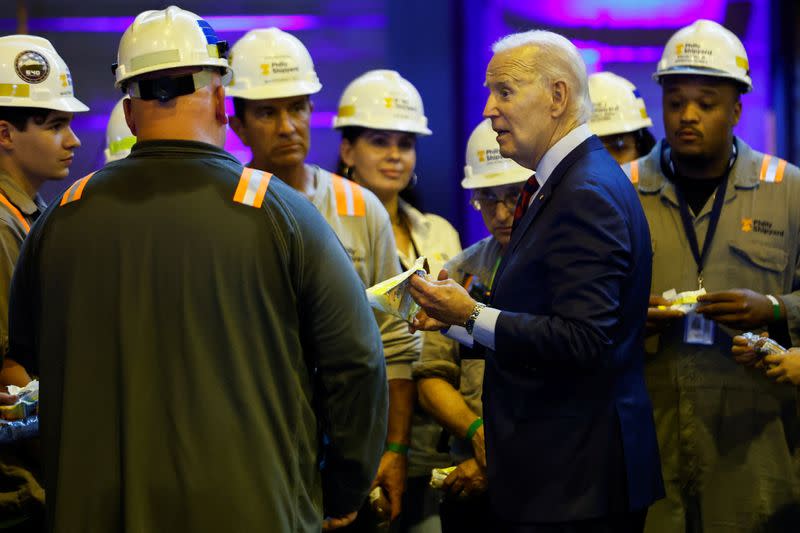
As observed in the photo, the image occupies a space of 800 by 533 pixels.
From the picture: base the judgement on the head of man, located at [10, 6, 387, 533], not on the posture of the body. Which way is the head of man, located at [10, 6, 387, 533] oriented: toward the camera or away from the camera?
away from the camera

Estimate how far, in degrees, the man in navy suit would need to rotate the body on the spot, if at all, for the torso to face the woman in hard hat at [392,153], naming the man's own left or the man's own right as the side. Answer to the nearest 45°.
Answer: approximately 90° to the man's own right

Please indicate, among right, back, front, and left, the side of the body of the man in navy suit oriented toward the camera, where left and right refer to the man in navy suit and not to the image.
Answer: left

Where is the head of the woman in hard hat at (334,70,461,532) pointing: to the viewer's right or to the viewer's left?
to the viewer's right

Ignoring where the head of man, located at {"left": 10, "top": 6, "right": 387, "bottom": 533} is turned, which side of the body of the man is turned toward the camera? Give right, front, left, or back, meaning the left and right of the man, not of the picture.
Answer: back

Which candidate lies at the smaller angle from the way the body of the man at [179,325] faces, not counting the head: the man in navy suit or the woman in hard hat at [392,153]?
the woman in hard hat

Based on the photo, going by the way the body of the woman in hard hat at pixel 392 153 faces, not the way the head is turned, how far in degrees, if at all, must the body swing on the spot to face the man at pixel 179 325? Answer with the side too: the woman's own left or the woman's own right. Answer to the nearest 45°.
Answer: approximately 45° to the woman's own right

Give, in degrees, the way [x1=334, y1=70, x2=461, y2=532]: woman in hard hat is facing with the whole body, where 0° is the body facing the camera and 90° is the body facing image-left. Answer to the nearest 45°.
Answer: approximately 315°

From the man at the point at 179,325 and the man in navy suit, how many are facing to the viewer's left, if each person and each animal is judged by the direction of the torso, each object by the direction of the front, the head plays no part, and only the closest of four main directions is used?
1

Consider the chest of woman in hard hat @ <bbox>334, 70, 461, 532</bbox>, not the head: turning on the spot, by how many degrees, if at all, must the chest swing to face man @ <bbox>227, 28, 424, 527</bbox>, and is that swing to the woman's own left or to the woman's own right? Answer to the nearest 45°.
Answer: approximately 45° to the woman's own right

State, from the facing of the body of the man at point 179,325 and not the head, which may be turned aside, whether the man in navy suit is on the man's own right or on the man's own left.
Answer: on the man's own right

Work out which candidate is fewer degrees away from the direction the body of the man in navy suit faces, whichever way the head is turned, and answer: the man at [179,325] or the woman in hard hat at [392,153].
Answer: the man
